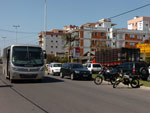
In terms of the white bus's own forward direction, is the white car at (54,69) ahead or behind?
behind

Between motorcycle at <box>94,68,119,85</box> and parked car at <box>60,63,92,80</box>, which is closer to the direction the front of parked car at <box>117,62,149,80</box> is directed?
the parked car

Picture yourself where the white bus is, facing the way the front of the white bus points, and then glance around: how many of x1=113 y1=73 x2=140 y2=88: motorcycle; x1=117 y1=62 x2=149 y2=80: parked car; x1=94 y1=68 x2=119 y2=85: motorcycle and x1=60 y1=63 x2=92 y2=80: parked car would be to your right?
0

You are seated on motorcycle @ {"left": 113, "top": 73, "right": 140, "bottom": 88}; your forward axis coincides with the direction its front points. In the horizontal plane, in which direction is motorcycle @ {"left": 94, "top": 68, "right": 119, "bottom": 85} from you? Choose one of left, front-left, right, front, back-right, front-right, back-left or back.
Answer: front-right

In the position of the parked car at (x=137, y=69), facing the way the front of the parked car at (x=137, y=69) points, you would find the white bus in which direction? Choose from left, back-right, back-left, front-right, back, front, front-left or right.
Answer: left

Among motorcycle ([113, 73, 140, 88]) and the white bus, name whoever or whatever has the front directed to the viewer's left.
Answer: the motorcycle

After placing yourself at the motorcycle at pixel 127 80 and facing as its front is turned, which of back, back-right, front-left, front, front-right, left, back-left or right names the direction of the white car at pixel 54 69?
front-right

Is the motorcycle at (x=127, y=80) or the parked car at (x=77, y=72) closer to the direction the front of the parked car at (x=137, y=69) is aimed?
the parked car

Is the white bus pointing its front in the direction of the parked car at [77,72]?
no

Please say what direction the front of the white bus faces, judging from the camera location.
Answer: facing the viewer

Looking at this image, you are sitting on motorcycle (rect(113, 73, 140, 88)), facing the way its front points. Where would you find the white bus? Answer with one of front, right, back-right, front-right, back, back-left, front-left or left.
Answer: front

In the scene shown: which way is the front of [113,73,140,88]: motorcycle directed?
to the viewer's left

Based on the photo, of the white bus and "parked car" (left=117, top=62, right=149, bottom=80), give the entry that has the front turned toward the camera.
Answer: the white bus
